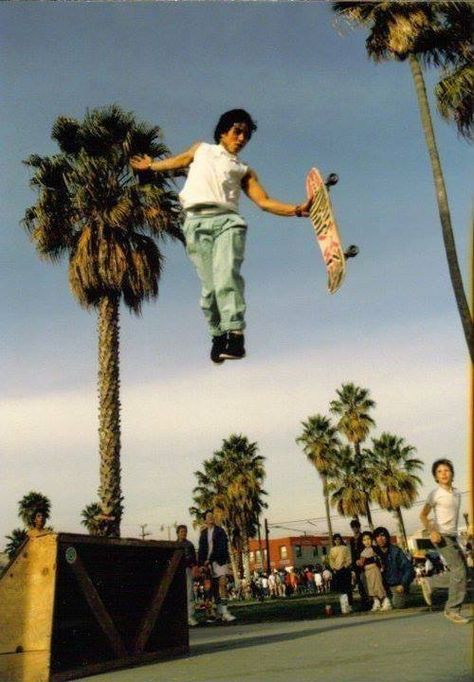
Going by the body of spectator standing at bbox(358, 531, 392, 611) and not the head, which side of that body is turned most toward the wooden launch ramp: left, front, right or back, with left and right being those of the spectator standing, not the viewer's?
front

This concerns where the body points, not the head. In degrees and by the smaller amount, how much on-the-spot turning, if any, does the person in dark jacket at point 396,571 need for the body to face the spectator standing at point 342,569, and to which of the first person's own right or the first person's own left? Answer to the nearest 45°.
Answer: approximately 90° to the first person's own right

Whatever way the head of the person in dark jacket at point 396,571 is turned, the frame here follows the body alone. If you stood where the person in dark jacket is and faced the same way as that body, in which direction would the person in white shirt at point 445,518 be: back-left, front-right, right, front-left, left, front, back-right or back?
front-left

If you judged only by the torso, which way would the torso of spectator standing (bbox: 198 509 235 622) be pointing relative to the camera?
toward the camera

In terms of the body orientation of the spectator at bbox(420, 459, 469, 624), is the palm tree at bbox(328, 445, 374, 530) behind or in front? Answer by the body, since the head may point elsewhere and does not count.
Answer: behind

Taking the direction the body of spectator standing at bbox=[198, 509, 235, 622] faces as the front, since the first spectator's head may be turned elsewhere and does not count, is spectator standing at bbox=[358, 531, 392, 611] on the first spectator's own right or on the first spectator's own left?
on the first spectator's own left

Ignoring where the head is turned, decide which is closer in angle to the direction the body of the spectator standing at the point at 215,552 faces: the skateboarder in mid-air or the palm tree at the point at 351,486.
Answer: the skateboarder in mid-air
